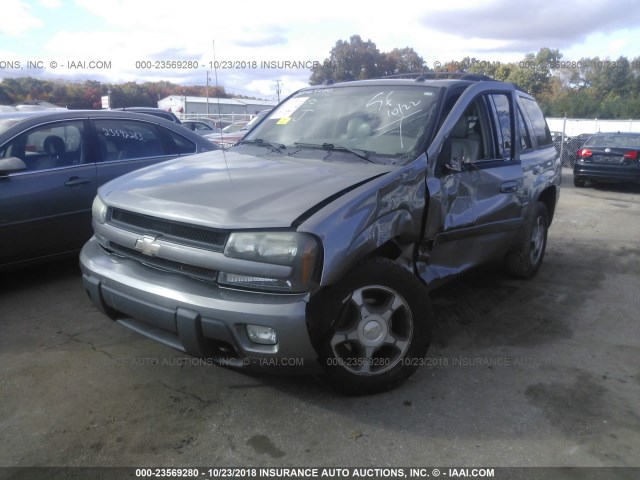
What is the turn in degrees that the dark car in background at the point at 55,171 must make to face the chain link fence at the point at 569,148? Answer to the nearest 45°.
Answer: approximately 180°

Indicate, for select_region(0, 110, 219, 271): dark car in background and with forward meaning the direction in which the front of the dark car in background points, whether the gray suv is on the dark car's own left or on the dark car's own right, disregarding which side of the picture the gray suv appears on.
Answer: on the dark car's own left

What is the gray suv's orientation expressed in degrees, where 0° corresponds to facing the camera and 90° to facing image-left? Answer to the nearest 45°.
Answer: approximately 45°

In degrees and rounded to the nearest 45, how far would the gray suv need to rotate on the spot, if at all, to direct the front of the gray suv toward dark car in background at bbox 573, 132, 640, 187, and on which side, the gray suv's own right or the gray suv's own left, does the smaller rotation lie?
approximately 180°

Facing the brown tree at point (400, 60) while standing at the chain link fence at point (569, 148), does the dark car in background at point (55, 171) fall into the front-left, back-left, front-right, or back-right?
back-left

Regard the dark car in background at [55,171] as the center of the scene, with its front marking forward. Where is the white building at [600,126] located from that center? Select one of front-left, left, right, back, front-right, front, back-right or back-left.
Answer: back

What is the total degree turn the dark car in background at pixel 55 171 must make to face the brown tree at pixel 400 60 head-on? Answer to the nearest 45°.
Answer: approximately 180°

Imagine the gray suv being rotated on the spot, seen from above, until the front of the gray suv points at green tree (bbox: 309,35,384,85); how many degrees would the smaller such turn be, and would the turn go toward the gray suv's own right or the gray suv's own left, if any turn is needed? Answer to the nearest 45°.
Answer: approximately 135° to the gray suv's own right

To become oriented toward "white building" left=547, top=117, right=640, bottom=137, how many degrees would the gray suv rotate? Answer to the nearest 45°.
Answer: approximately 180°
